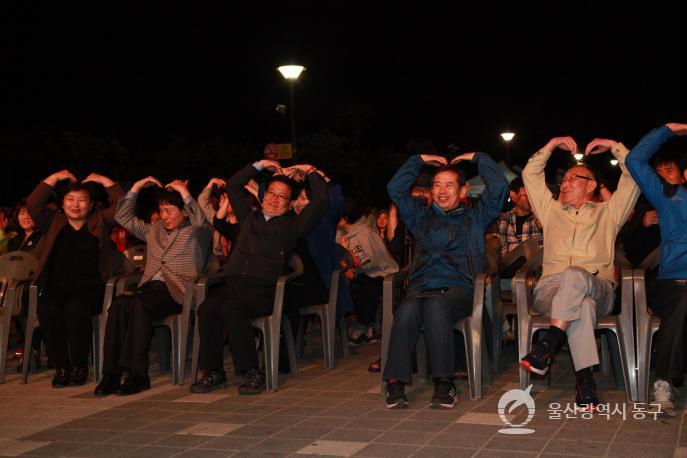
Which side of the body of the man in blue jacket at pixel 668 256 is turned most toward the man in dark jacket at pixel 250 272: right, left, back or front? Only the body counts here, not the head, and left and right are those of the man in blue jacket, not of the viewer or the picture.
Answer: right

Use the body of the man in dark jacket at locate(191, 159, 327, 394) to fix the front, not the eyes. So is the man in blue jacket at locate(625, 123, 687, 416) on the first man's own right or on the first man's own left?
on the first man's own left

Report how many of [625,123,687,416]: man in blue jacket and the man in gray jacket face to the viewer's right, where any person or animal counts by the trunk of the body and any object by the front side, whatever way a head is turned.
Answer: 0

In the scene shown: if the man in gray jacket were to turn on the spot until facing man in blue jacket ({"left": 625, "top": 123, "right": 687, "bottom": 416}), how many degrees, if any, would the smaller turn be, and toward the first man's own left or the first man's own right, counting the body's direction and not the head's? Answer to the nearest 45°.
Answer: approximately 90° to the first man's own left

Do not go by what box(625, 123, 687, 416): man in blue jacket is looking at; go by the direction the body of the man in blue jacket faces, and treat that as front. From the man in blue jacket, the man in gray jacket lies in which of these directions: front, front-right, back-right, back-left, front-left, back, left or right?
right

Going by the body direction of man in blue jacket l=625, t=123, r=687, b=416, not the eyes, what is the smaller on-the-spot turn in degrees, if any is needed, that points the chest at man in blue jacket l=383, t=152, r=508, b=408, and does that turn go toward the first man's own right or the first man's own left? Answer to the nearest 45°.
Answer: approximately 90° to the first man's own right

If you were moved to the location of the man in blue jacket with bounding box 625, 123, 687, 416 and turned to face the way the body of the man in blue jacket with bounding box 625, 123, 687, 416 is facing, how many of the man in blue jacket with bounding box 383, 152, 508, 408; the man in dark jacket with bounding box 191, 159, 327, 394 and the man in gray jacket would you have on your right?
3

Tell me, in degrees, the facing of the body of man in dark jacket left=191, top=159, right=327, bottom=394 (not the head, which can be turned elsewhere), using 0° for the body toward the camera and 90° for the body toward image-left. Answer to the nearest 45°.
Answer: approximately 45°
